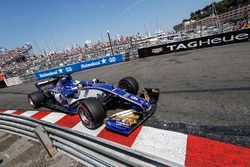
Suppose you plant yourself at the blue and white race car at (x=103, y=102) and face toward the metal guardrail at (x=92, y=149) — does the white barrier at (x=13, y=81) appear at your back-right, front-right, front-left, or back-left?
back-right

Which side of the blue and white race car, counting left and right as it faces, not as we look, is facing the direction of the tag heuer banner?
left

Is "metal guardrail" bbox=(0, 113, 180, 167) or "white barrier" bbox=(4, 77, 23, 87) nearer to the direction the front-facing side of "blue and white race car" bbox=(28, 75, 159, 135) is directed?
the metal guardrail

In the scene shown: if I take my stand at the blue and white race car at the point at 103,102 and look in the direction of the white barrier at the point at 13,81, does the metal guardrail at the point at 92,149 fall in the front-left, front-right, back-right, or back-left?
back-left

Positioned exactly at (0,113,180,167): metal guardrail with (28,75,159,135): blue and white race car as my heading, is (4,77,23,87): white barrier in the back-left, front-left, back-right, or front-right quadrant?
front-left

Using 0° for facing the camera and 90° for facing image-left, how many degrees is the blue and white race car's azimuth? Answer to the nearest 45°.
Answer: approximately 315°

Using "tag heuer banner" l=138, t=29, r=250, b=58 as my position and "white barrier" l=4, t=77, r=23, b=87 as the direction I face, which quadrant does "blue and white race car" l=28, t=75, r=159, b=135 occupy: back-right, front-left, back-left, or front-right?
front-left

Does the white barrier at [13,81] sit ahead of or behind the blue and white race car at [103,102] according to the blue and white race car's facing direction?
behind

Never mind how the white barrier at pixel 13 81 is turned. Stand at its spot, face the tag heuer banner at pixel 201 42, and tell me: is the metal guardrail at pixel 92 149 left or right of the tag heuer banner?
right
